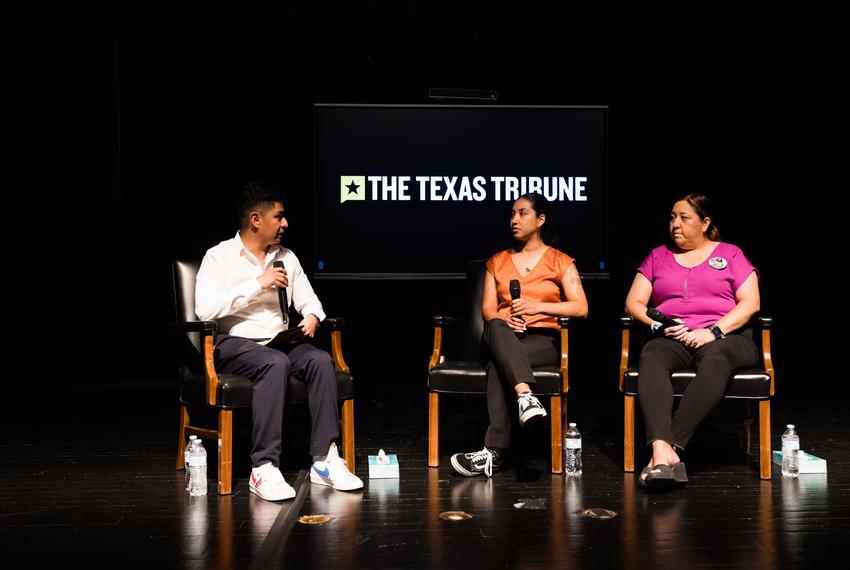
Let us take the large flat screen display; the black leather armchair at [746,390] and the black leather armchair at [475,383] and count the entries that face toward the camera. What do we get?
3

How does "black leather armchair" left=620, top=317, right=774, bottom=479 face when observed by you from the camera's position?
facing the viewer

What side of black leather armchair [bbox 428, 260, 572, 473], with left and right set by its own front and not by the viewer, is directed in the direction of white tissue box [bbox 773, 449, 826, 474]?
left

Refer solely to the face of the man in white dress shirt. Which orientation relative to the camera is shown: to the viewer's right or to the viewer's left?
to the viewer's right

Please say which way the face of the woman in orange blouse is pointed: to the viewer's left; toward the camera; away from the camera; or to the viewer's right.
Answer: to the viewer's left

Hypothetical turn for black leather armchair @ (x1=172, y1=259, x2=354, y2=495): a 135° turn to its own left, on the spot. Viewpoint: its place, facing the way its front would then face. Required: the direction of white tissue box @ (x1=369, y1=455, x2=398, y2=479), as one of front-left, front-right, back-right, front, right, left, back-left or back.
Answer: right

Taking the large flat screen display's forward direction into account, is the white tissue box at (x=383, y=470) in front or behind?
in front

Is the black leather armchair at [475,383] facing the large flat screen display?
no

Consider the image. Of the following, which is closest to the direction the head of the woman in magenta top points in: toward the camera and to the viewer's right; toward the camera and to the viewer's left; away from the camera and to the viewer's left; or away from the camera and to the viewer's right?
toward the camera and to the viewer's left

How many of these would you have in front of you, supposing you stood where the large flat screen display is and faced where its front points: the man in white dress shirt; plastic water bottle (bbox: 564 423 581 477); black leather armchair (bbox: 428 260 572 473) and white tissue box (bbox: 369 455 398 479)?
4

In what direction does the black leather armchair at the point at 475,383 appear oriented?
toward the camera

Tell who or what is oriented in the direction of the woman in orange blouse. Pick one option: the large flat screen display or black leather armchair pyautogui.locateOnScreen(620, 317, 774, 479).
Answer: the large flat screen display

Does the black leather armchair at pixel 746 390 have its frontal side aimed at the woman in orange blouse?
no

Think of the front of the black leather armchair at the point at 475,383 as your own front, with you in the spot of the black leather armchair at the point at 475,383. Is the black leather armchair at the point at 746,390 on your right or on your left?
on your left

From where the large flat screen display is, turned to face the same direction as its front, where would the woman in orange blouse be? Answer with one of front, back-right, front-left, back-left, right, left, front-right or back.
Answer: front

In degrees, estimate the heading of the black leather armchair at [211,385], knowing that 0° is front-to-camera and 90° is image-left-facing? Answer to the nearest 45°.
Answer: approximately 315°

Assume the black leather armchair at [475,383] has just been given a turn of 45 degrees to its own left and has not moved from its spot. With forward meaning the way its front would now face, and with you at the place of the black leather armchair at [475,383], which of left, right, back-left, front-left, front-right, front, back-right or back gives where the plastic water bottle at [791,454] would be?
front-left

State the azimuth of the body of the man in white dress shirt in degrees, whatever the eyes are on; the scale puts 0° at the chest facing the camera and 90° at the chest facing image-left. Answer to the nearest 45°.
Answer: approximately 315°

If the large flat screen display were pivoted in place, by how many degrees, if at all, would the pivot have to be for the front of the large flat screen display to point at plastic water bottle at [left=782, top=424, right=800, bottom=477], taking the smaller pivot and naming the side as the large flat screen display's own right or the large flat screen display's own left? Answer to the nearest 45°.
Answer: approximately 45° to the large flat screen display's own left

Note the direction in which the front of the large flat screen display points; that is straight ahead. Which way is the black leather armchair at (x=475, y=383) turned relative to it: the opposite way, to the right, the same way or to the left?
the same way
